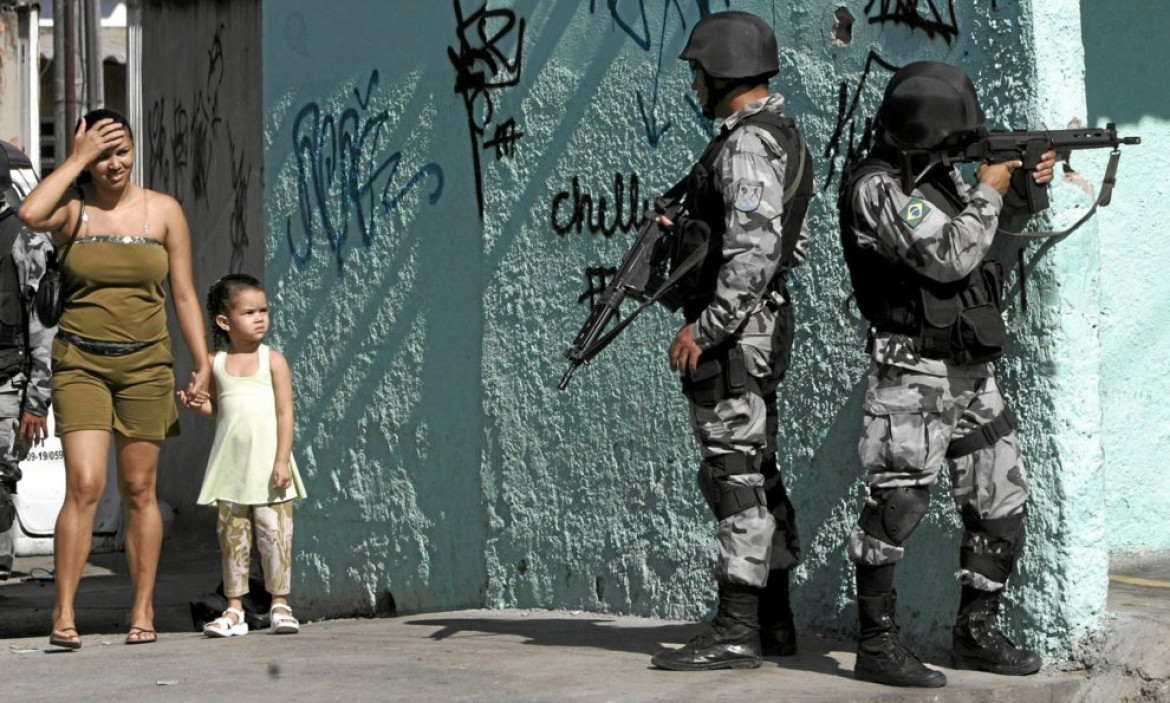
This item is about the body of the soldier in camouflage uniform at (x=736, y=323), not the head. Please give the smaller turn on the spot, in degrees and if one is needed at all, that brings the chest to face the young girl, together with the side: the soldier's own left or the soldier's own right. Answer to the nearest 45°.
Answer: approximately 45° to the soldier's own right

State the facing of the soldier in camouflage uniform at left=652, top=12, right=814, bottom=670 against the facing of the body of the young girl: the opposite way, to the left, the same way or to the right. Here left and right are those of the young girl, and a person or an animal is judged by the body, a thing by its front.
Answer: to the right

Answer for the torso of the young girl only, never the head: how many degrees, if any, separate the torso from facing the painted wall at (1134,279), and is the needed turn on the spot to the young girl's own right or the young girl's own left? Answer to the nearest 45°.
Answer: approximately 90° to the young girl's own left

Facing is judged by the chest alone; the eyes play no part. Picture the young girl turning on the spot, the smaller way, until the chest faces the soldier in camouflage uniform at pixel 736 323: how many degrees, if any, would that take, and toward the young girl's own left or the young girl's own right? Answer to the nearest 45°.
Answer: approximately 45° to the young girl's own left

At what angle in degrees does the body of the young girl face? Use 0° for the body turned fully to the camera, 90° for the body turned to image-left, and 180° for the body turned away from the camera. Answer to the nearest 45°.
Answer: approximately 0°

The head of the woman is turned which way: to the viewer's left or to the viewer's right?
to the viewer's right
